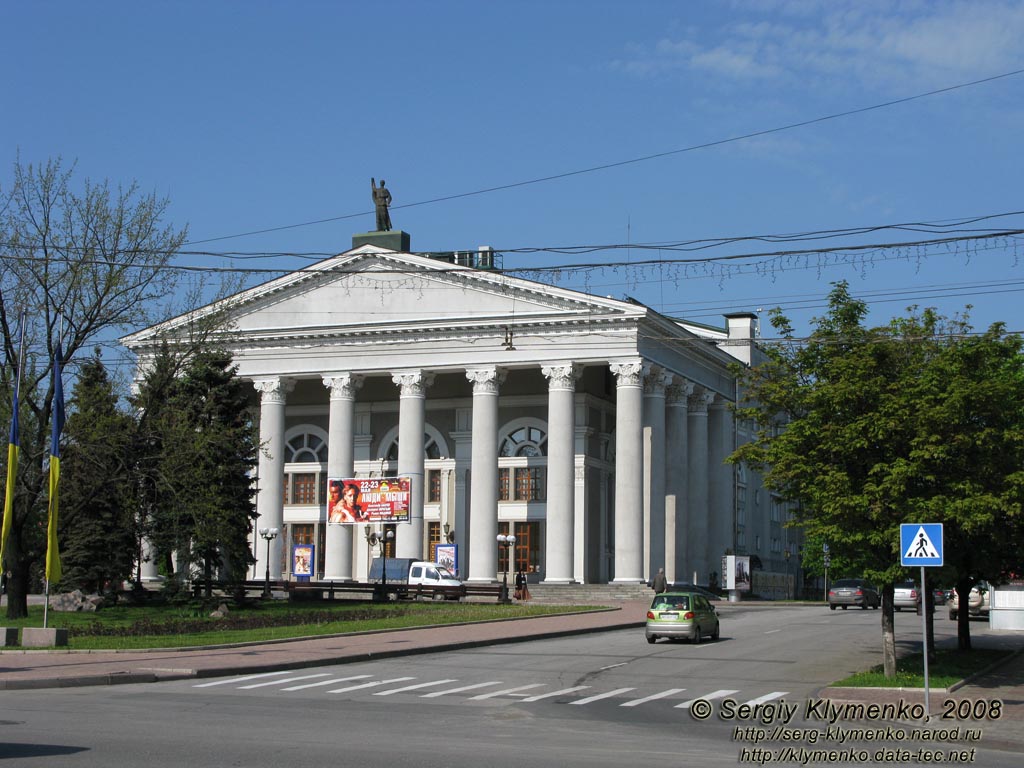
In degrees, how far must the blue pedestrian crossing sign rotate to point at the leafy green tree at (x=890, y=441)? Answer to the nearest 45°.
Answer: approximately 180°

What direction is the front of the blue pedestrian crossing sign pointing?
toward the camera

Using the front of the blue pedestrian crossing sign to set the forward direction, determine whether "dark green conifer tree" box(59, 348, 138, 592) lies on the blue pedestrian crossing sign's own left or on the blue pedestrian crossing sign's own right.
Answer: on the blue pedestrian crossing sign's own right

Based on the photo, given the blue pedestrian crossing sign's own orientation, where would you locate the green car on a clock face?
The green car is roughly at 5 o'clock from the blue pedestrian crossing sign.

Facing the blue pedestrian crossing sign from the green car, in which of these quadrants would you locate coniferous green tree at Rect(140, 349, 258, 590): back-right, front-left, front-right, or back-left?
back-right

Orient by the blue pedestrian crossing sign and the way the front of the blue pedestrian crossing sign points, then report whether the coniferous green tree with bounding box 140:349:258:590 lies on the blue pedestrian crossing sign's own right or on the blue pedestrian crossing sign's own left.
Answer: on the blue pedestrian crossing sign's own right
